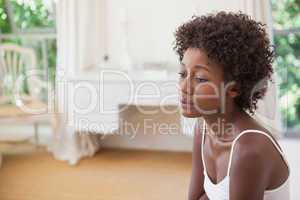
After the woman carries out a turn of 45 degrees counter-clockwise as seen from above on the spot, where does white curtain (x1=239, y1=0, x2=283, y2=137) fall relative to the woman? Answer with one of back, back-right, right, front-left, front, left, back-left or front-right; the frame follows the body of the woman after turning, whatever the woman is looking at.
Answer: back

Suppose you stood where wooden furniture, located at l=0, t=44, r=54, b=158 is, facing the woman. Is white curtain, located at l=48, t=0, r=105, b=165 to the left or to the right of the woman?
left

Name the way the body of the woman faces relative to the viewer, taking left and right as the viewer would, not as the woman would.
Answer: facing the viewer and to the left of the viewer
